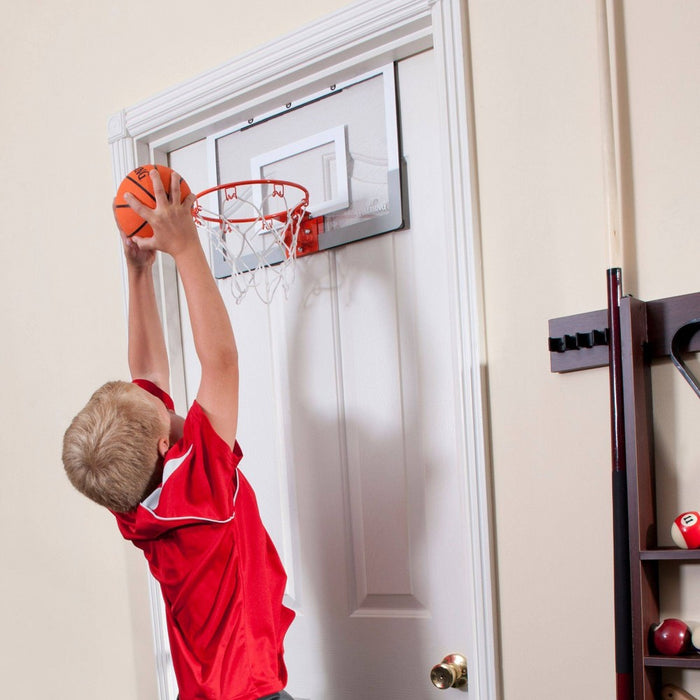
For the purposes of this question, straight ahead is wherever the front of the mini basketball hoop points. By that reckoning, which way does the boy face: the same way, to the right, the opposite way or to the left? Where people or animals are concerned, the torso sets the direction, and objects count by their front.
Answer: the opposite way

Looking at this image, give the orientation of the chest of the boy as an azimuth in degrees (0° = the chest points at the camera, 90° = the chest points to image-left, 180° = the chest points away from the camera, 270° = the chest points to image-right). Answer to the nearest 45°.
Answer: approximately 225°

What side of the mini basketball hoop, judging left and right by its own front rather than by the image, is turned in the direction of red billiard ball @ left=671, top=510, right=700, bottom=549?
left

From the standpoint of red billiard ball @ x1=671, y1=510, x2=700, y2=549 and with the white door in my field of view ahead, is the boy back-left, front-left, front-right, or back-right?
front-left

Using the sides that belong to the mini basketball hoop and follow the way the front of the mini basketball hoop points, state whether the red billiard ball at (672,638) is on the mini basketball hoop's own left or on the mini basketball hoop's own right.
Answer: on the mini basketball hoop's own left

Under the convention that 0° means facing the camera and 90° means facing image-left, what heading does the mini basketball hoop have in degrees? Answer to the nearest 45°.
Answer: approximately 45°
